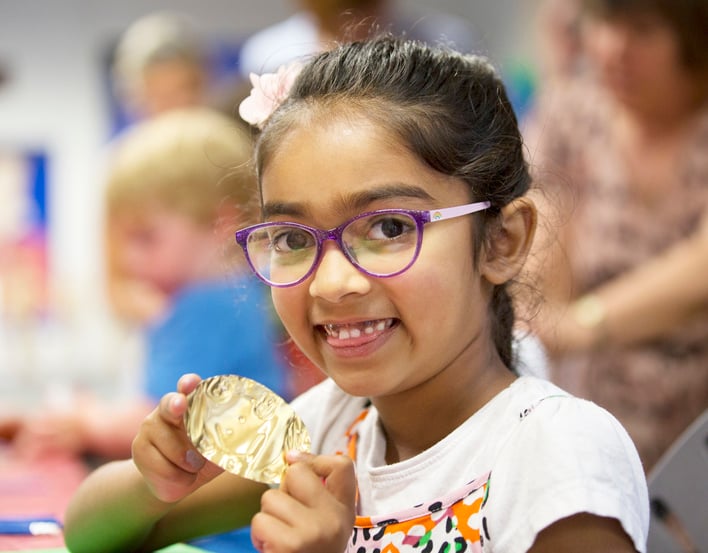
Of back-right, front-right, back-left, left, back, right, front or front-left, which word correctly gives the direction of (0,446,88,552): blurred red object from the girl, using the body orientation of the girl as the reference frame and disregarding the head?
right

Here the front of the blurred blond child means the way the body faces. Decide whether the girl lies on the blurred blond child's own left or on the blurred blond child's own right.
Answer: on the blurred blond child's own left

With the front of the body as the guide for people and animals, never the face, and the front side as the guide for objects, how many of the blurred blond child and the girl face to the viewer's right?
0

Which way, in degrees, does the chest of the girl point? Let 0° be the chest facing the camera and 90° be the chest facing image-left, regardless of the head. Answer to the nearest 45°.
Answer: approximately 45°

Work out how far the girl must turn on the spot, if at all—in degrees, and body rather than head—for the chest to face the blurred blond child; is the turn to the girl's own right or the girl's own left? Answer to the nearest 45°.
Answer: approximately 135° to the girl's own right

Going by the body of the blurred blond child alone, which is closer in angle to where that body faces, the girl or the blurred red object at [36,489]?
the blurred red object

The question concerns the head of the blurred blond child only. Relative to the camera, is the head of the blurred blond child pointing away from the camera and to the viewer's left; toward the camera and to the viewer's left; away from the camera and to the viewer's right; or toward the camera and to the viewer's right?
toward the camera and to the viewer's left

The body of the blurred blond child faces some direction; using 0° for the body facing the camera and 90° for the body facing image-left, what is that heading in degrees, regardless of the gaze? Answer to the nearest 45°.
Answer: approximately 90°
